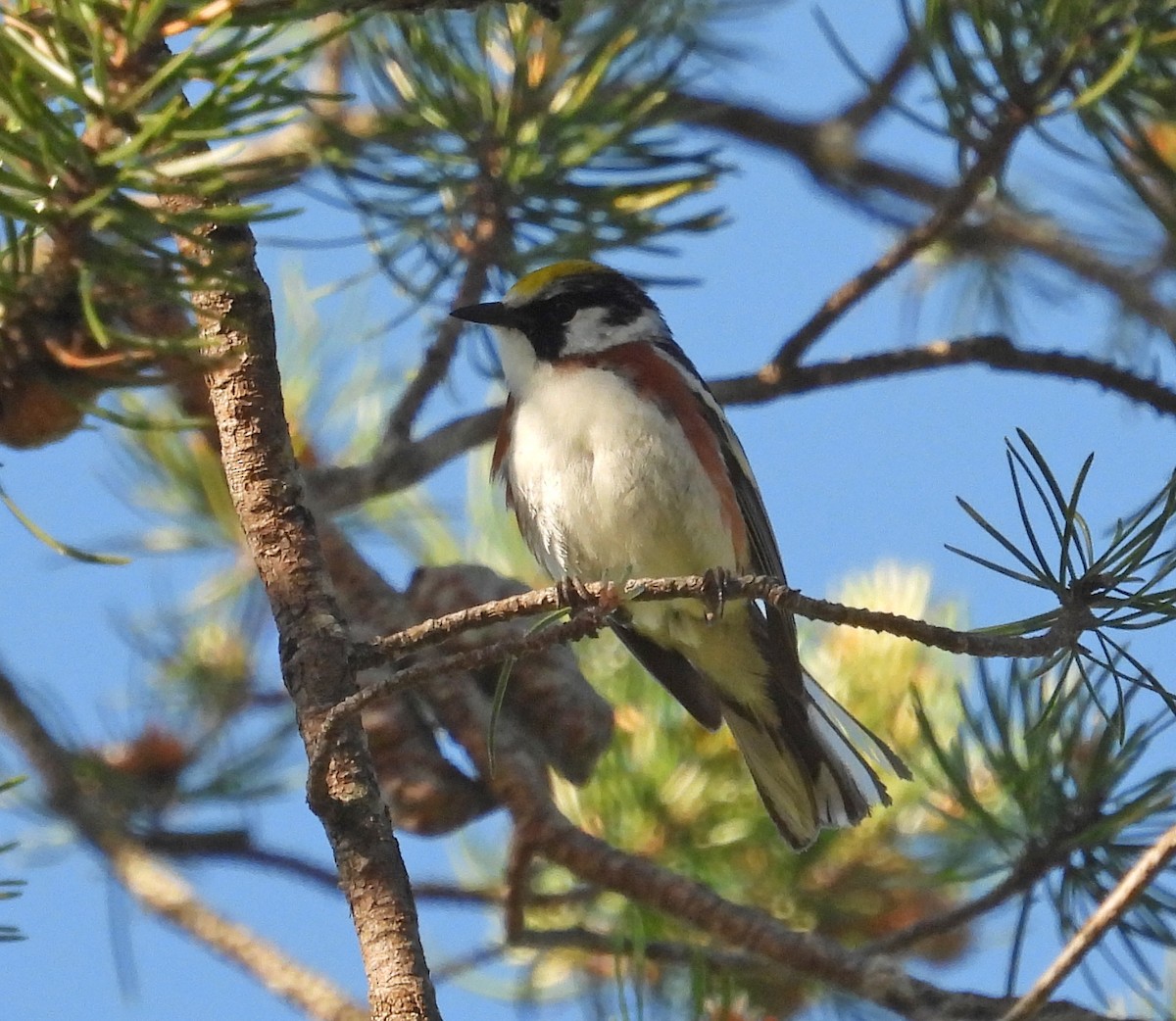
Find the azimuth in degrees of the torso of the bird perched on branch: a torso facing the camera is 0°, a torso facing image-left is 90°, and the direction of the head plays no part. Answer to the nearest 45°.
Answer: approximately 45°

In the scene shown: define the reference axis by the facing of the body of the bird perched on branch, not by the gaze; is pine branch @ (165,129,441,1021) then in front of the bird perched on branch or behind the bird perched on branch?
in front
